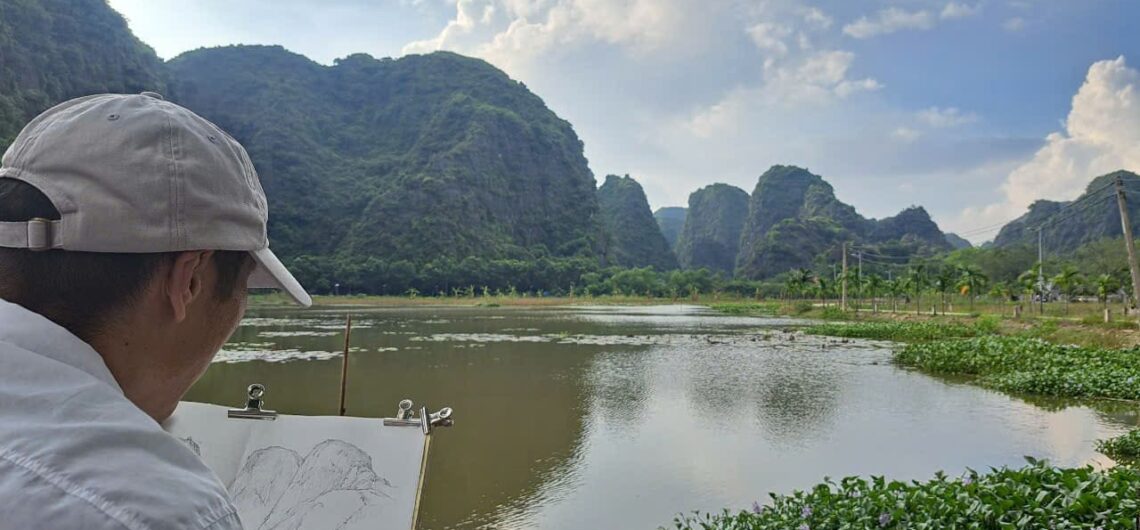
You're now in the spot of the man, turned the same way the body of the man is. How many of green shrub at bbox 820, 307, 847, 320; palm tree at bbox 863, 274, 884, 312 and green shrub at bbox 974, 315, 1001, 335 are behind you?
0

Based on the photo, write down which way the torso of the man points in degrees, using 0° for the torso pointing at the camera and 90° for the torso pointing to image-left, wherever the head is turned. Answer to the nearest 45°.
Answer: approximately 225°

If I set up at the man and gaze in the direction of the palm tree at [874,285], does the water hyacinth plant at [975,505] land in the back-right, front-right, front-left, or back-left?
front-right

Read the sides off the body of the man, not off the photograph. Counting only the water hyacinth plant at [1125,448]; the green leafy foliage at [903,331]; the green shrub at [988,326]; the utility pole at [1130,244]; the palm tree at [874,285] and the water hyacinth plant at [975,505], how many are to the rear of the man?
0

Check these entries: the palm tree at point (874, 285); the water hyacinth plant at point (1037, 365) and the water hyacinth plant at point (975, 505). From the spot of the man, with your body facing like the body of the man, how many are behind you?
0

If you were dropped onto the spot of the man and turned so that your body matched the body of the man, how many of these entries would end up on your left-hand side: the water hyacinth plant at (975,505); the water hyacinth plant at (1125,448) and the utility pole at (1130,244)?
0

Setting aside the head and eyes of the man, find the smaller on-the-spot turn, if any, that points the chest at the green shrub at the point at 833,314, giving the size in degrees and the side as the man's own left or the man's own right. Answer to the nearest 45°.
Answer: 0° — they already face it

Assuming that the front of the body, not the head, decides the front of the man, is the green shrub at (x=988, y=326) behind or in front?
in front

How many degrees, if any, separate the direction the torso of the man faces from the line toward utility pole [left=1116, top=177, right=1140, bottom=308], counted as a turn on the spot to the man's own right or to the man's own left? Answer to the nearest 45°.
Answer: approximately 45° to the man's own right

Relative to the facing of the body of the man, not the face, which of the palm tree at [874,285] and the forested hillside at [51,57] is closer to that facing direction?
the palm tree

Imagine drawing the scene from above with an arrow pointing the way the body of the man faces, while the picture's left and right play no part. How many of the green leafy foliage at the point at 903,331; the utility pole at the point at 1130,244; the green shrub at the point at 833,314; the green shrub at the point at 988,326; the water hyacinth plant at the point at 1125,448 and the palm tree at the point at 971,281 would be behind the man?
0

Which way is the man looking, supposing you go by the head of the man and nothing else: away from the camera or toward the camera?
away from the camera

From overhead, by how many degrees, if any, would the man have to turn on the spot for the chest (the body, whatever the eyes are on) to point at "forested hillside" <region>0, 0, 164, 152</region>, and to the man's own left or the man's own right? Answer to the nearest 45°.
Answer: approximately 45° to the man's own left

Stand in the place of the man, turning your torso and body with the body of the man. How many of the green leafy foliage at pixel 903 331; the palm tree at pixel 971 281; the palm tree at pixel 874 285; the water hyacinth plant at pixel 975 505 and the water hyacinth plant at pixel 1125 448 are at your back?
0
